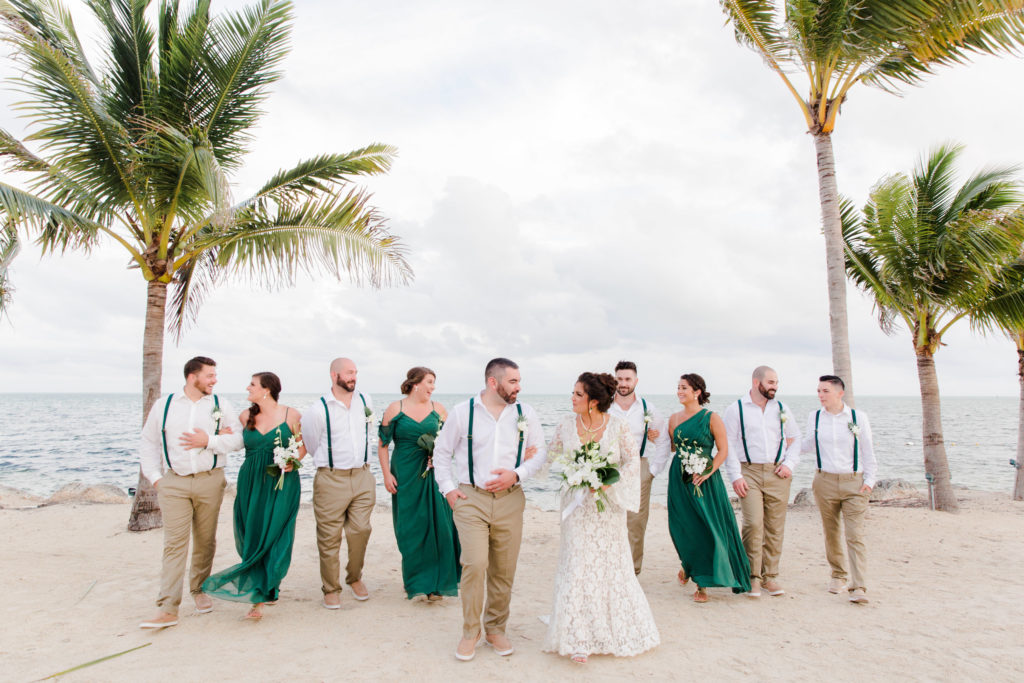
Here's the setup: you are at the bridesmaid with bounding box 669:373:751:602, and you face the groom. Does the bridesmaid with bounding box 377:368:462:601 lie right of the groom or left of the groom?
right

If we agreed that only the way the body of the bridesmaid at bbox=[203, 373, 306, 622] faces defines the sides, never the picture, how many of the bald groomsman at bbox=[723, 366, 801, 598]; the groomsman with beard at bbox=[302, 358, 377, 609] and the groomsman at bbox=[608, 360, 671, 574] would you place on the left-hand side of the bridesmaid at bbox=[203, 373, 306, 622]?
3

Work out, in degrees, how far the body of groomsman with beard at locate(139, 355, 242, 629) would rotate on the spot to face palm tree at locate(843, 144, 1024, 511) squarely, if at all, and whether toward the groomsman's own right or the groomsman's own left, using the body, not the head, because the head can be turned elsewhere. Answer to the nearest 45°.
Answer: approximately 90° to the groomsman's own left

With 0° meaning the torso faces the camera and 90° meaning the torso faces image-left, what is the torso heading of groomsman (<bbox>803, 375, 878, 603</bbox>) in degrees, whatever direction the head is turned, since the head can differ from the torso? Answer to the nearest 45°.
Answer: approximately 0°

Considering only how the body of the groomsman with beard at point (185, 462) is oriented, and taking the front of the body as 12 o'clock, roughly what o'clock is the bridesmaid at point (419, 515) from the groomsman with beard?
The bridesmaid is roughly at 9 o'clock from the groomsman with beard.

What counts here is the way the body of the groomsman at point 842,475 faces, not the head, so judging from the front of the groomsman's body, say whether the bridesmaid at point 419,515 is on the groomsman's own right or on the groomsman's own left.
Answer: on the groomsman's own right

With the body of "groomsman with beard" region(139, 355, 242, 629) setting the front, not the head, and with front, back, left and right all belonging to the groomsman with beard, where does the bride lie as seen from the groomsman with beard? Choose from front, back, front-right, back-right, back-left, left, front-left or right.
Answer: front-left

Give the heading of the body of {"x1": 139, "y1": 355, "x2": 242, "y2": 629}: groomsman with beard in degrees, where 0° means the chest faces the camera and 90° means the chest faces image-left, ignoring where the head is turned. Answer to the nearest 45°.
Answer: approximately 0°

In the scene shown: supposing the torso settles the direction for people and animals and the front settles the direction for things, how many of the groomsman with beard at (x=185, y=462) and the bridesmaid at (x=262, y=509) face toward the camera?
2

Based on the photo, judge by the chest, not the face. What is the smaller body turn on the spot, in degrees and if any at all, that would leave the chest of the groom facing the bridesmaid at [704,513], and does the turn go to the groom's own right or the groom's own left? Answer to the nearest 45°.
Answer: approximately 135° to the groom's own left

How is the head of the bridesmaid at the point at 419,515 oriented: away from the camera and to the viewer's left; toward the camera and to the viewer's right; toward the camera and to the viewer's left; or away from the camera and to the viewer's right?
toward the camera and to the viewer's right
